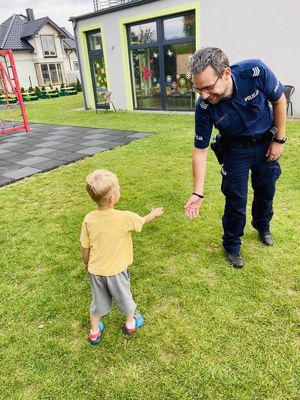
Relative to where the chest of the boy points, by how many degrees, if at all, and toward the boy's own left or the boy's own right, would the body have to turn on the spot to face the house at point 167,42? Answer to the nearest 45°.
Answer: approximately 45° to the boy's own left

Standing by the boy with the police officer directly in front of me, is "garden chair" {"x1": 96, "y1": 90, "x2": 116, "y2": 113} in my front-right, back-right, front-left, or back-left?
front-left

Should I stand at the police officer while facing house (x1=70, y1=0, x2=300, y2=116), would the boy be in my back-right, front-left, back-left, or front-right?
back-left

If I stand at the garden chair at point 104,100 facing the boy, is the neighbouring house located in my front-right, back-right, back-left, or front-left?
back-right

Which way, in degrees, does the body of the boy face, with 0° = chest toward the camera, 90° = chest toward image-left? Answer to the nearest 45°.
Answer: approximately 225°

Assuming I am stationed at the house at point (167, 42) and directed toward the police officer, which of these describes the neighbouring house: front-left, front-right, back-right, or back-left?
back-right

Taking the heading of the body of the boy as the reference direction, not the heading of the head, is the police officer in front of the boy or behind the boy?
in front

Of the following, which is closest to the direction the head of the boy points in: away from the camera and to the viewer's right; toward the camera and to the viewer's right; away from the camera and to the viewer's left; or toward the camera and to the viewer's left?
away from the camera and to the viewer's right

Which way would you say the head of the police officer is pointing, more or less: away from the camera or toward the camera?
toward the camera

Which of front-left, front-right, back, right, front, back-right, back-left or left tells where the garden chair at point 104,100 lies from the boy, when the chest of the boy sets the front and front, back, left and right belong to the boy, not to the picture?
front-left

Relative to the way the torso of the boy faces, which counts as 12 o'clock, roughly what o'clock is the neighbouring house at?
The neighbouring house is roughly at 10 o'clock from the boy.
